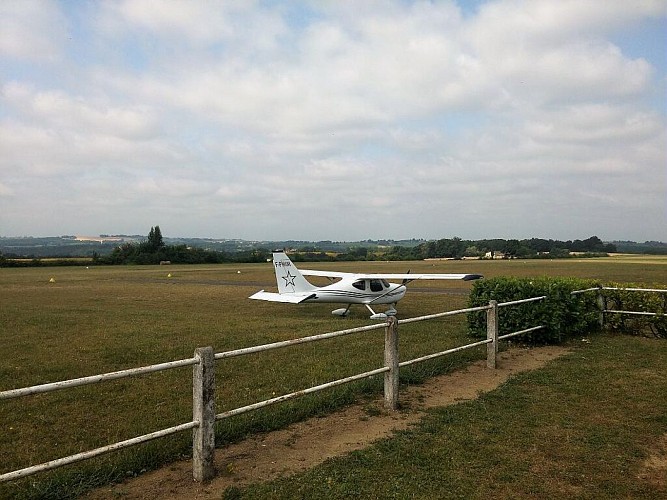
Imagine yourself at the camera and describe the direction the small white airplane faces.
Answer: facing away from the viewer and to the right of the viewer

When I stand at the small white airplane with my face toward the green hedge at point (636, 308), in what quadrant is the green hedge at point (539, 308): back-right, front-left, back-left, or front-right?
front-right

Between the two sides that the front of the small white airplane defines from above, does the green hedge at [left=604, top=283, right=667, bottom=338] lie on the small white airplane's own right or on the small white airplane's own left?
on the small white airplane's own right

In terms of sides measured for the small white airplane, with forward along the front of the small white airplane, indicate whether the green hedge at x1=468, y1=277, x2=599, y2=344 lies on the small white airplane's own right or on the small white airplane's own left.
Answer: on the small white airplane's own right
